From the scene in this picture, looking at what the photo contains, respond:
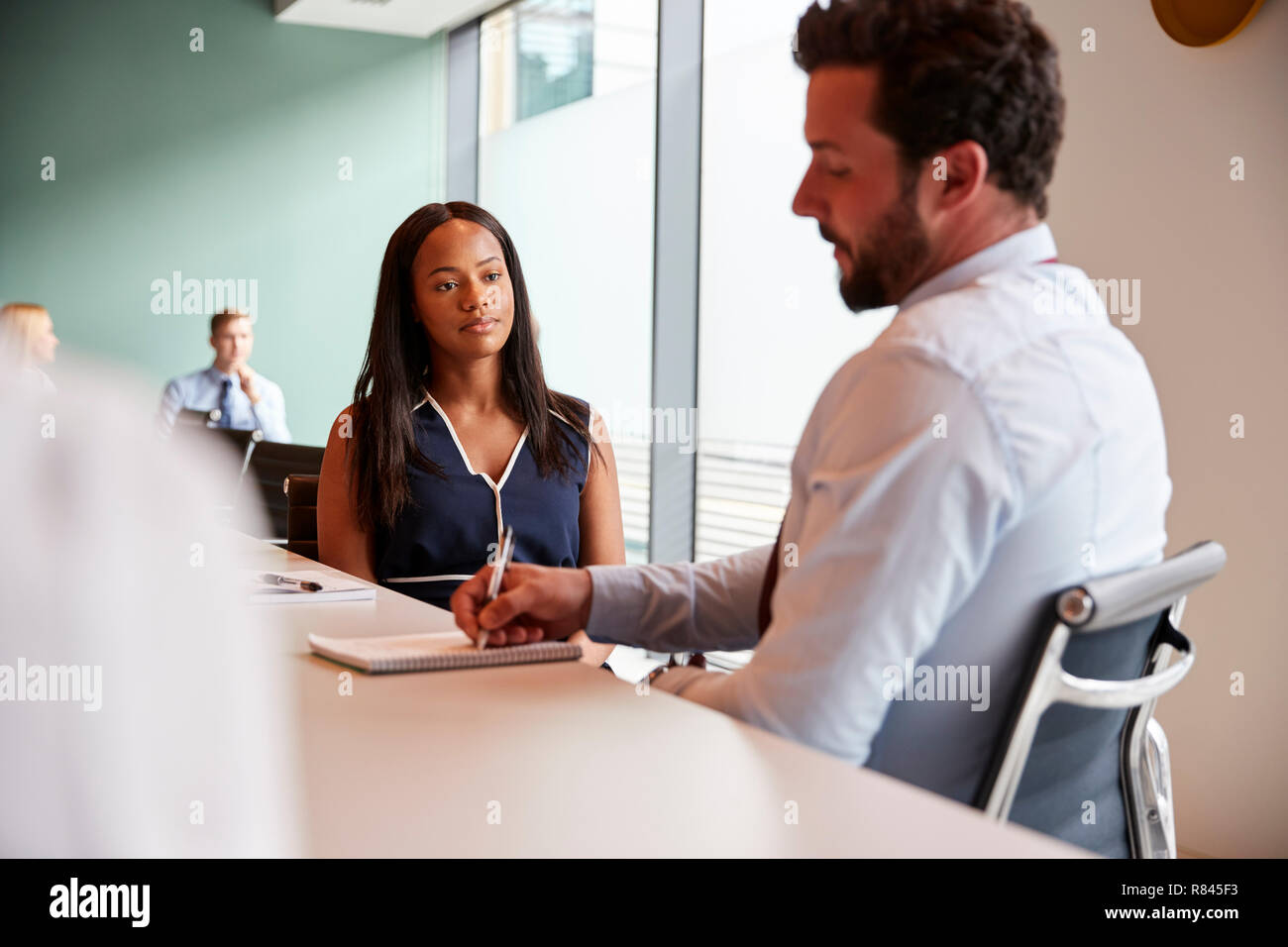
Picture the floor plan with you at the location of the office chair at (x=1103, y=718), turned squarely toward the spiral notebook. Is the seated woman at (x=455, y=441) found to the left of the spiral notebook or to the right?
right

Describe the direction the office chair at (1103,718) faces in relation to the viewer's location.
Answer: facing away from the viewer and to the left of the viewer

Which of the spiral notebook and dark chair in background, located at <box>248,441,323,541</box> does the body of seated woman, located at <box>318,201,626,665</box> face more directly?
the spiral notebook

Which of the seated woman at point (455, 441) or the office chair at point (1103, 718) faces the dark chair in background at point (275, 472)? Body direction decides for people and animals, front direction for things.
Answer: the office chair
